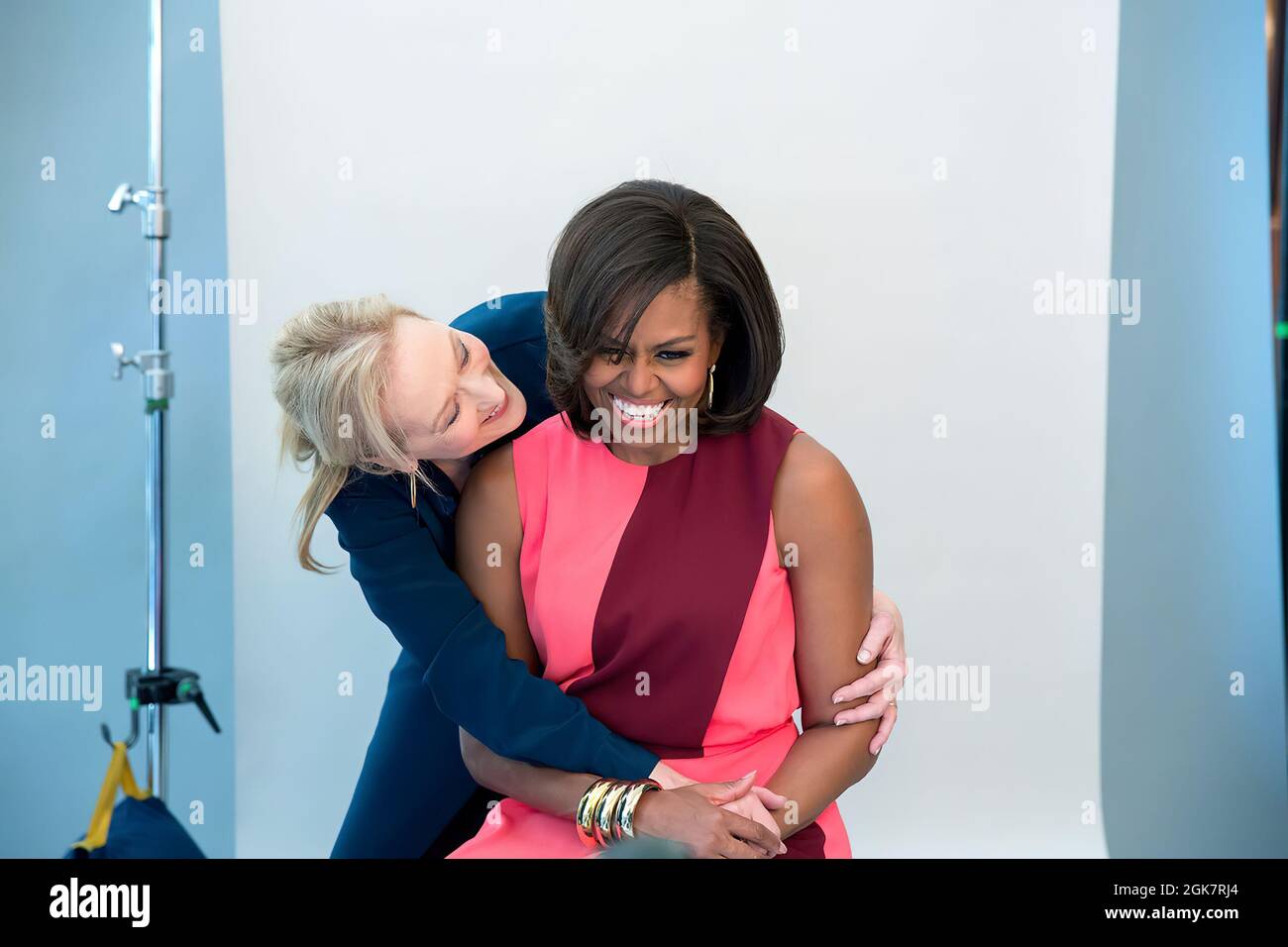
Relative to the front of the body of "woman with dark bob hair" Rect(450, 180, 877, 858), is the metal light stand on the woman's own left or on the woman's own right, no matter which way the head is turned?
on the woman's own right

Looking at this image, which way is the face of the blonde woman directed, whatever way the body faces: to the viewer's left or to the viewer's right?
to the viewer's right

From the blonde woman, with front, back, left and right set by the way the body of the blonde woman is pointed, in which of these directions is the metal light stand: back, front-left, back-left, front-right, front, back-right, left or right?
back

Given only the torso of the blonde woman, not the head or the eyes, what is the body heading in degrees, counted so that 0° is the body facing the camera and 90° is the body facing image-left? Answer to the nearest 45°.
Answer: approximately 315°

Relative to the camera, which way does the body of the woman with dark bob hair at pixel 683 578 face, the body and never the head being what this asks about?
toward the camera
